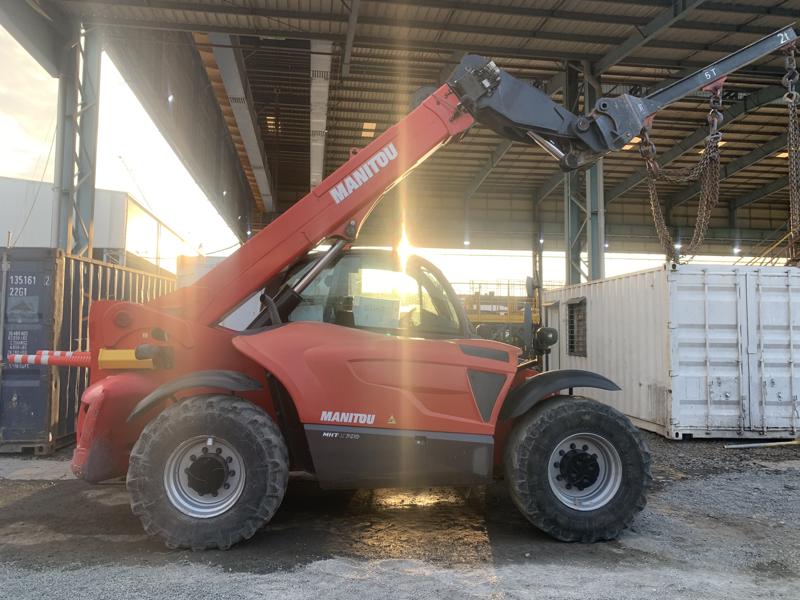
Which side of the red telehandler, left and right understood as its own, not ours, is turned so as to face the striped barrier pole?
back

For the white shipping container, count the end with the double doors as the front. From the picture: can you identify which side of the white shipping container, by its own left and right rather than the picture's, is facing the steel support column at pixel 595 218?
back

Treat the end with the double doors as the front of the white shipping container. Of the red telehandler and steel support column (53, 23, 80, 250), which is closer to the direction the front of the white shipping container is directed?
the red telehandler

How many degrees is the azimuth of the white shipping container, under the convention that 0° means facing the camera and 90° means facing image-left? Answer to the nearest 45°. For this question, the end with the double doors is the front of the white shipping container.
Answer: approximately 0°

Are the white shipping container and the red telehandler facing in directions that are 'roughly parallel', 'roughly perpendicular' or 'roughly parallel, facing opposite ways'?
roughly perpendicular

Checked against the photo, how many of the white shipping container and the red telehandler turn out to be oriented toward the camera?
1

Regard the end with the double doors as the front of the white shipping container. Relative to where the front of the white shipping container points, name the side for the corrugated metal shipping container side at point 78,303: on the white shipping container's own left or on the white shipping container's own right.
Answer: on the white shipping container's own right

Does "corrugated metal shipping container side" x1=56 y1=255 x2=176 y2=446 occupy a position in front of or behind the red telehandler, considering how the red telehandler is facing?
behind

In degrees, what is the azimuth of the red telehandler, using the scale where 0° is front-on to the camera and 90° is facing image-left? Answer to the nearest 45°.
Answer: approximately 270°

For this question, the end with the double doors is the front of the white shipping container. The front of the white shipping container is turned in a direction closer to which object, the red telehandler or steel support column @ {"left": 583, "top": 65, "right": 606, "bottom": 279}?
the red telehandler

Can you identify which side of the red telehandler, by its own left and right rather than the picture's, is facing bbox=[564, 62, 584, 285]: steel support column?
left

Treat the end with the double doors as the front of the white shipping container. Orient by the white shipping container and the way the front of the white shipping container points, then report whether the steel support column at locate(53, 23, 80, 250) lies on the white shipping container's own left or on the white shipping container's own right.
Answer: on the white shipping container's own right
